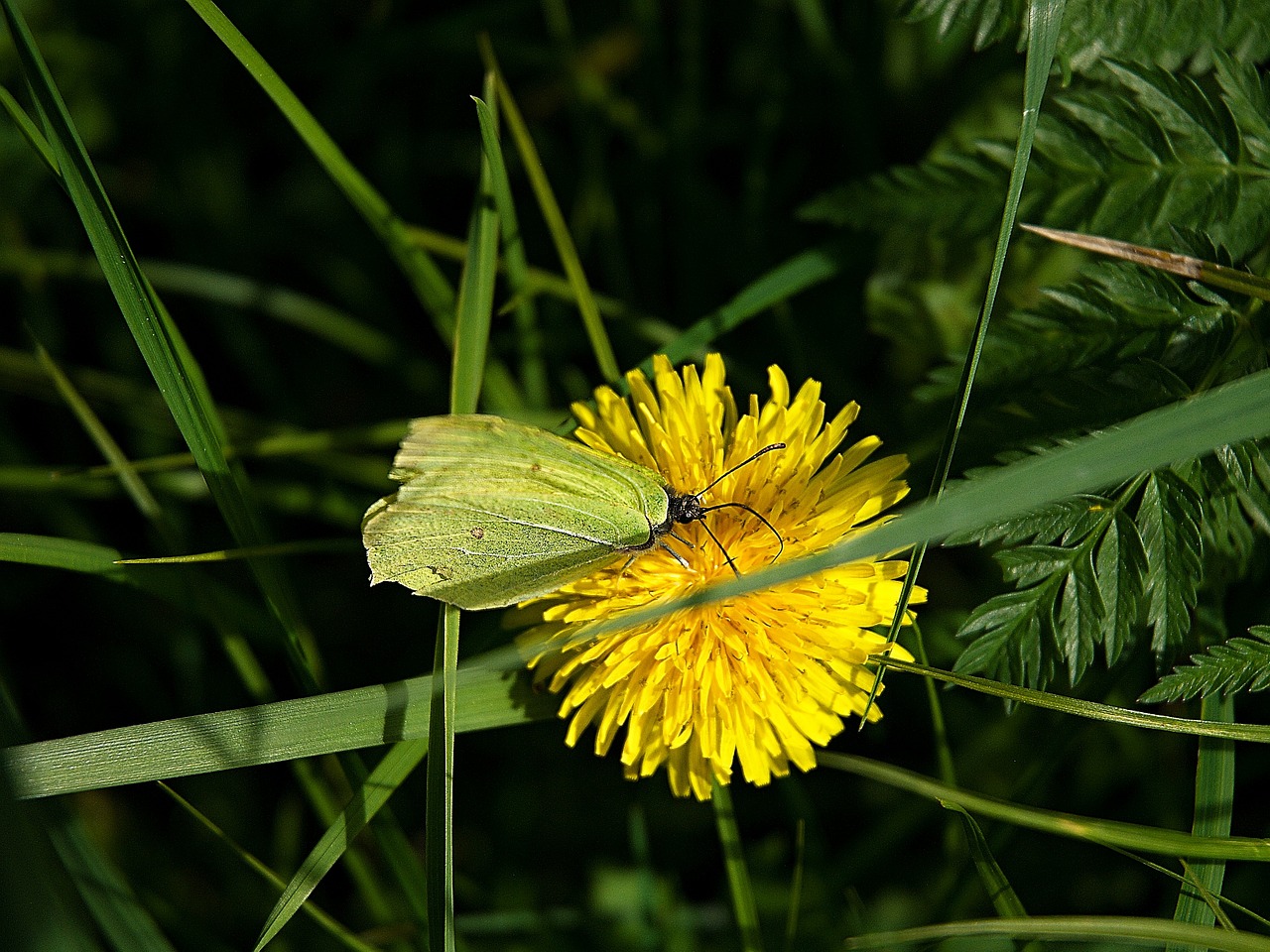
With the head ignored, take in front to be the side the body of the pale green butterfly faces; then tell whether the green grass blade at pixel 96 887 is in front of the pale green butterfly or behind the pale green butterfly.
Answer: behind

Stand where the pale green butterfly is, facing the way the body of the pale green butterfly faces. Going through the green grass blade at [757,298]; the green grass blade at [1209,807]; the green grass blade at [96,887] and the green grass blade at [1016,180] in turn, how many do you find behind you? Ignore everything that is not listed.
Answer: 1

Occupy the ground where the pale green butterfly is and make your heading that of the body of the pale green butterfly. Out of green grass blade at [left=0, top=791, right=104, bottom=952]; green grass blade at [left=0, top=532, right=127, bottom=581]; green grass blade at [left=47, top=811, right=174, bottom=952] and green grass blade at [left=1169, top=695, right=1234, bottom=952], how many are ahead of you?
1

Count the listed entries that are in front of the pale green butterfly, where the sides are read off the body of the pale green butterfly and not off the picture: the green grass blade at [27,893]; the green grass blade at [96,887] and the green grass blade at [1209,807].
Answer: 1

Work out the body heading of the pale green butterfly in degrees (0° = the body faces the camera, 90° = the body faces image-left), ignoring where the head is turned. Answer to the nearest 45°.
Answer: approximately 270°
